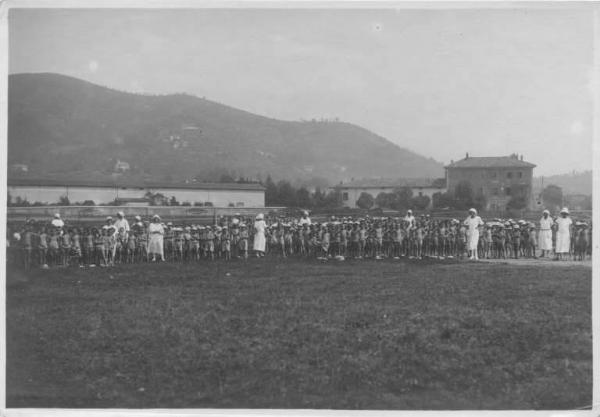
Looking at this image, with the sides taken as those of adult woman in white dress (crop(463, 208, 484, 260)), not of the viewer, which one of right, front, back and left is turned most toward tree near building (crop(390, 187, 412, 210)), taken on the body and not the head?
back

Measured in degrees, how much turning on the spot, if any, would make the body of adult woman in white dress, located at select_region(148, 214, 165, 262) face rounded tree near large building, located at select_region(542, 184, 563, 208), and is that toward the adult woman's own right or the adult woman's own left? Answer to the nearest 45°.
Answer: approximately 90° to the adult woman's own left

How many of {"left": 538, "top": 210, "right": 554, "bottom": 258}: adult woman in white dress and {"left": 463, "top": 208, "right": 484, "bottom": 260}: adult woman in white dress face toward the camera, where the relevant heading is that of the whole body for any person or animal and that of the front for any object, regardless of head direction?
2

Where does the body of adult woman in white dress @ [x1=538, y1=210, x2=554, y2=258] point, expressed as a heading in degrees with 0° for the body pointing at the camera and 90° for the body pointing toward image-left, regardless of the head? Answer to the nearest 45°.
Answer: approximately 0°

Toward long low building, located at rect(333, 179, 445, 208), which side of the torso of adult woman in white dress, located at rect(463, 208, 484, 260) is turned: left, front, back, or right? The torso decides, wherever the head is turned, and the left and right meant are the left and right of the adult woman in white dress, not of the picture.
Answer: back

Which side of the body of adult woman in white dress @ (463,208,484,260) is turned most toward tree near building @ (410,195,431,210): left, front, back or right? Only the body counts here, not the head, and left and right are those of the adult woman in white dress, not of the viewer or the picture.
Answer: back
